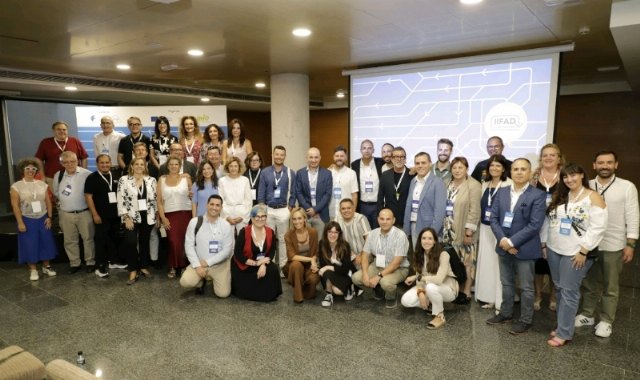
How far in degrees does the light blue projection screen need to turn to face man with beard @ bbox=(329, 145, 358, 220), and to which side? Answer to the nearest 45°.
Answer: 0° — it already faces them

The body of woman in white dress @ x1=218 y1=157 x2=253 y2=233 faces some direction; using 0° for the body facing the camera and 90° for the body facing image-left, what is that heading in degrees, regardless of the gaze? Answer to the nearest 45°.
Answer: approximately 0°

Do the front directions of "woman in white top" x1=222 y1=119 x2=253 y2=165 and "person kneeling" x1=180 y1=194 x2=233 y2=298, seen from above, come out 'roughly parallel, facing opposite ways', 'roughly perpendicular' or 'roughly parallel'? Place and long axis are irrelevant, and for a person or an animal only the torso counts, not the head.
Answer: roughly parallel

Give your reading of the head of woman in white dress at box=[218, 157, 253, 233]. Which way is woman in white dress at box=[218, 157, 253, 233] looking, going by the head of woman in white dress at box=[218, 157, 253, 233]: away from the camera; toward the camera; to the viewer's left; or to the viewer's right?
toward the camera

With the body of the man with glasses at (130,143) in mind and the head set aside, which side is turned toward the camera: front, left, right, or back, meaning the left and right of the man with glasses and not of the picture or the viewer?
front

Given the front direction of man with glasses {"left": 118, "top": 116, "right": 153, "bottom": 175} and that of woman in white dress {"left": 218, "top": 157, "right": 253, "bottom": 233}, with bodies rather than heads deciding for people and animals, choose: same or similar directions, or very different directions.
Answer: same or similar directions

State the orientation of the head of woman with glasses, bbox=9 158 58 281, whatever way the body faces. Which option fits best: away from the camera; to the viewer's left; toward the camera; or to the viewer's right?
toward the camera

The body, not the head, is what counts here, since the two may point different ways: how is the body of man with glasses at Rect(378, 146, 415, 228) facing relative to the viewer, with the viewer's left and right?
facing the viewer

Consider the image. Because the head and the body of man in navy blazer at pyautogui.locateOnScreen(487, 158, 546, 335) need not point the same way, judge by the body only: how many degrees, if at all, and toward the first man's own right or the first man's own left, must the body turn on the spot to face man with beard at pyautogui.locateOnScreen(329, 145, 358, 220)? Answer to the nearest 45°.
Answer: approximately 45° to the first man's own right

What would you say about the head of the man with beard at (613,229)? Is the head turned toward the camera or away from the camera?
toward the camera

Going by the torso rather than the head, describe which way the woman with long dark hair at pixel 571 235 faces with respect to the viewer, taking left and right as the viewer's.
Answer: facing the viewer and to the left of the viewer

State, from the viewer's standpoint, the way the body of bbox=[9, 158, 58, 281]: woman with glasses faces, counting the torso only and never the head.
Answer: toward the camera

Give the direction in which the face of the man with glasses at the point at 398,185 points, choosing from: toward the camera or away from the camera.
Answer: toward the camera

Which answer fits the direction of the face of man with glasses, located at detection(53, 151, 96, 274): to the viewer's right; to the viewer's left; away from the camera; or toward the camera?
toward the camera

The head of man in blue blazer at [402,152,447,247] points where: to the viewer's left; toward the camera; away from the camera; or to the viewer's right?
toward the camera

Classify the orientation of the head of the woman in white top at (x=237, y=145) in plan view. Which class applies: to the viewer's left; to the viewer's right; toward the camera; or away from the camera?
toward the camera

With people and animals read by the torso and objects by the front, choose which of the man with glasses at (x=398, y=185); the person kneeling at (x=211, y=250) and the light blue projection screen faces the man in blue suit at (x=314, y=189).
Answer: the light blue projection screen

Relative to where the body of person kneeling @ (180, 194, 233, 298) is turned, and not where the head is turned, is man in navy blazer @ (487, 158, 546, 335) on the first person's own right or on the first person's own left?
on the first person's own left
